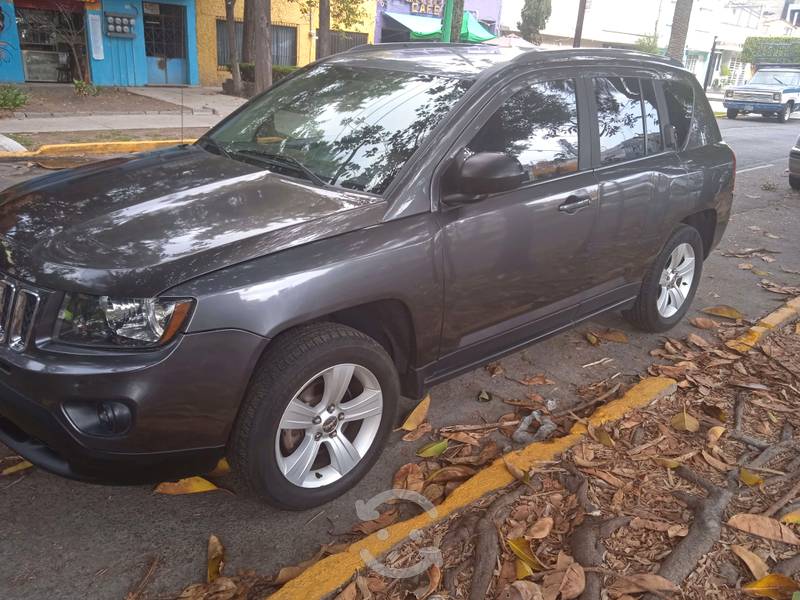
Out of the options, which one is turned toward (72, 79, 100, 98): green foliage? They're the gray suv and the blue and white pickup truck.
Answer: the blue and white pickup truck

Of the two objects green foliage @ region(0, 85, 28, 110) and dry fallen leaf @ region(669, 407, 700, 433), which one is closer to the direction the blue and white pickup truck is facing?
the green foliage

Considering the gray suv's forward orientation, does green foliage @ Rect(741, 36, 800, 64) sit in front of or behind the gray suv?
behind

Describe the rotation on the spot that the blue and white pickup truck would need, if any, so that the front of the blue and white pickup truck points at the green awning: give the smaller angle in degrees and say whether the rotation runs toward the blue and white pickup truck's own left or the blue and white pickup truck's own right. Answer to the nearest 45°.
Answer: approximately 45° to the blue and white pickup truck's own right

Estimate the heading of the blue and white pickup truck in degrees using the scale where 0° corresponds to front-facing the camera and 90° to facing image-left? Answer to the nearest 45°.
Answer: approximately 45°

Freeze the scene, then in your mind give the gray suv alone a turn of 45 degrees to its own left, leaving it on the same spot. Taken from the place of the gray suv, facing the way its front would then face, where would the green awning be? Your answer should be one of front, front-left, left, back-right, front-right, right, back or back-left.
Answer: back

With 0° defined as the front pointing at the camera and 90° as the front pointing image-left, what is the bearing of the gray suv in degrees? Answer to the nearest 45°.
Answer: approximately 45°

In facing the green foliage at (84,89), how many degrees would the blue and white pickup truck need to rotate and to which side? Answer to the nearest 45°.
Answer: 0° — it already faces it
